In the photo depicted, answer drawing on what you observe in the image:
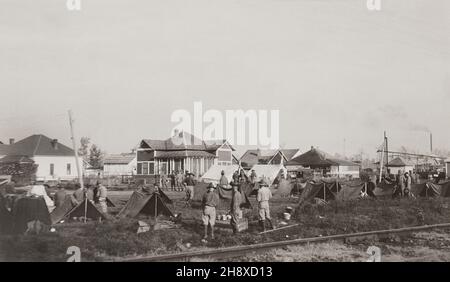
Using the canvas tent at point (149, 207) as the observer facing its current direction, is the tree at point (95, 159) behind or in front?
behind

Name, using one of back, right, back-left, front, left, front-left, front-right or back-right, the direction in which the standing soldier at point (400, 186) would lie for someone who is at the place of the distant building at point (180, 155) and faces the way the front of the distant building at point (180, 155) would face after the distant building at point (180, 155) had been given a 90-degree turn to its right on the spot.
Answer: back

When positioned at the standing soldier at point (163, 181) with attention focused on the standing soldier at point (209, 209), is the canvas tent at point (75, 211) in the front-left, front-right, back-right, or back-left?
front-right

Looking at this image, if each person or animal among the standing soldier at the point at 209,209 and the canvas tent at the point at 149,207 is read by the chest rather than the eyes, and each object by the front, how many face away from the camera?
0

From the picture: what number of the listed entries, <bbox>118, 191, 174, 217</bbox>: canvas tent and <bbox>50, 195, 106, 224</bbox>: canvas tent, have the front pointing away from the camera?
0

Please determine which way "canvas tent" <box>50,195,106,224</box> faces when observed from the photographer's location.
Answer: facing the viewer and to the right of the viewer

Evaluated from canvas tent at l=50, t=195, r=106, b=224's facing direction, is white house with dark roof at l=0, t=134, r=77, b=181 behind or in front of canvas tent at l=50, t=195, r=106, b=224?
behind

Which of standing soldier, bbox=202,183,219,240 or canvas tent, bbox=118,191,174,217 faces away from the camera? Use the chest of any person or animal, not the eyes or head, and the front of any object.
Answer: the standing soldier

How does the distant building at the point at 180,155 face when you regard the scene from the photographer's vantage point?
facing the viewer

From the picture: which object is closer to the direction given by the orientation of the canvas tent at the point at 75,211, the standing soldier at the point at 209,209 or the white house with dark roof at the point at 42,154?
the standing soldier
